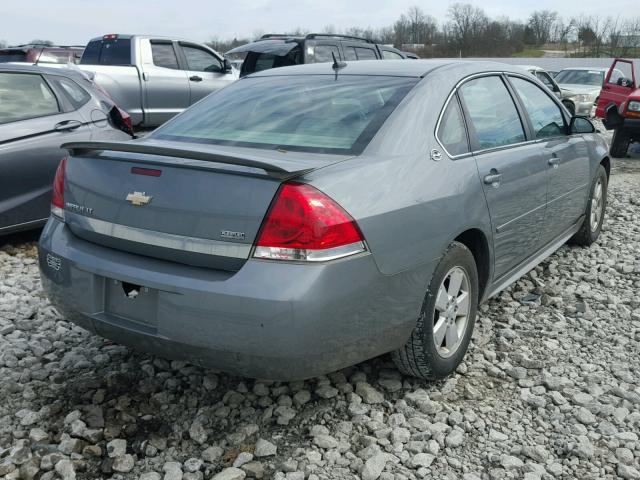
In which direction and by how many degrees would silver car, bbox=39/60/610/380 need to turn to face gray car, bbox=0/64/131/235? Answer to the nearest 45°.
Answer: approximately 90° to its left

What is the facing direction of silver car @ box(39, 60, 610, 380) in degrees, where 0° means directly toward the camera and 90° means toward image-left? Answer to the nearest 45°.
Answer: approximately 225°

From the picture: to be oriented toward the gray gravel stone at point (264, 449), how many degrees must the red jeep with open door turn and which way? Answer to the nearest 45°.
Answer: approximately 45° to its right

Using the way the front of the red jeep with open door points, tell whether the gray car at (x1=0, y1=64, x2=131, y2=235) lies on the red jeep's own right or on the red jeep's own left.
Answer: on the red jeep's own right

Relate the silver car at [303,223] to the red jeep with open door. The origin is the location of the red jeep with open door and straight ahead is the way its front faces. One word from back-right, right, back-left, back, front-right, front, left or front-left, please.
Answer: front-right

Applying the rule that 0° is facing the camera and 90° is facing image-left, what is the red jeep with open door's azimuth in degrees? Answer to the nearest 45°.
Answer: approximately 315°

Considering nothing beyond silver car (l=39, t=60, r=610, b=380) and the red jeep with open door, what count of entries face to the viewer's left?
0

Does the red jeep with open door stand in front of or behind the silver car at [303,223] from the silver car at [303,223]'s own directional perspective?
in front

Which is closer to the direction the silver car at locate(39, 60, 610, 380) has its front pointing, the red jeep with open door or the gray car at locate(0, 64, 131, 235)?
the red jeep with open door
